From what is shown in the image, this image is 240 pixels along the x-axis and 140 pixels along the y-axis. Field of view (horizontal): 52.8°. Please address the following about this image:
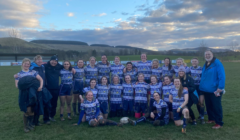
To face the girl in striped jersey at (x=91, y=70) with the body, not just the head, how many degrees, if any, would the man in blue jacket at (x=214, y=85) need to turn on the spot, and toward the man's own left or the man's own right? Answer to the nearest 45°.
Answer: approximately 45° to the man's own right

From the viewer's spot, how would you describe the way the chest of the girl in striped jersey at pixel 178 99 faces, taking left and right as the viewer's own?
facing the viewer

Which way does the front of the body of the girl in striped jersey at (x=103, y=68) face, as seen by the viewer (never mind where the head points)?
toward the camera

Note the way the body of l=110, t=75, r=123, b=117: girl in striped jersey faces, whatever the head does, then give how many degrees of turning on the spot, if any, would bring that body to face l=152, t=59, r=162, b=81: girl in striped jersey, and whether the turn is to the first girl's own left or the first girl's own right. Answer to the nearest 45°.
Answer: approximately 90° to the first girl's own left

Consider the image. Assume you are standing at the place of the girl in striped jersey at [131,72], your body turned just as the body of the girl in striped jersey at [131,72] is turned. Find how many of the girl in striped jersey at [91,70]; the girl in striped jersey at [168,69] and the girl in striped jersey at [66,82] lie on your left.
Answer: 1

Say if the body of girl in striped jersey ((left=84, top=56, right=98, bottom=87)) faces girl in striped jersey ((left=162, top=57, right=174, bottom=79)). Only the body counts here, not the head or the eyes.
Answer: no

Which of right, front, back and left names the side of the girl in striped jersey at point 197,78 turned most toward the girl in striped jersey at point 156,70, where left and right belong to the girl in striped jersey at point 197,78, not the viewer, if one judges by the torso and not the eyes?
right

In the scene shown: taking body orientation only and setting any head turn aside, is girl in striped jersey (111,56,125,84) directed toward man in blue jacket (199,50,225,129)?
no

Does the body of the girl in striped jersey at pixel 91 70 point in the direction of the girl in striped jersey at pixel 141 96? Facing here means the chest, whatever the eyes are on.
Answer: no

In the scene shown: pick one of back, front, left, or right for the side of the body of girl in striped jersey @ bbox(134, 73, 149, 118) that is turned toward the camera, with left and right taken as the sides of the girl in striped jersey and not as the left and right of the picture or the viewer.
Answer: front

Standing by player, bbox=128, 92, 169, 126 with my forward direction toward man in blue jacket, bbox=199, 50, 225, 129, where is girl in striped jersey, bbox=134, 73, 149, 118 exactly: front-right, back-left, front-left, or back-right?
back-left

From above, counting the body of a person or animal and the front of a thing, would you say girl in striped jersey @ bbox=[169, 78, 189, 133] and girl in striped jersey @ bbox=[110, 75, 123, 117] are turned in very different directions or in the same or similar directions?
same or similar directions

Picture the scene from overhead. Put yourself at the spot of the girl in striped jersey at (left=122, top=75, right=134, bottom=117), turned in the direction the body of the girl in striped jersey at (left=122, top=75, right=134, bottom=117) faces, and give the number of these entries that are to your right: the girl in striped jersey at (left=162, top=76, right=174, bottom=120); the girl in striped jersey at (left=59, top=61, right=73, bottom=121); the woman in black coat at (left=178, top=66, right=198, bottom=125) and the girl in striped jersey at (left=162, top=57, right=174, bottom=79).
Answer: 1

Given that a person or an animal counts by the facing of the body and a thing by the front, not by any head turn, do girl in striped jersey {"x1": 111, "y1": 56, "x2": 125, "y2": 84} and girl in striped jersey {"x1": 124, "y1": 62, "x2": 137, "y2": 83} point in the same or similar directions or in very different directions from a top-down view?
same or similar directions

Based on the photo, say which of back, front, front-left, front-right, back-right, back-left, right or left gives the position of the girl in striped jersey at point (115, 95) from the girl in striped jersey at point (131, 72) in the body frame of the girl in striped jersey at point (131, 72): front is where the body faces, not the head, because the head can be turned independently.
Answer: front-right

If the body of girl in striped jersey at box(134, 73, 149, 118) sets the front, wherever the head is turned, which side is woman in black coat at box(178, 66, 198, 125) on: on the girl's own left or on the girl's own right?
on the girl's own left

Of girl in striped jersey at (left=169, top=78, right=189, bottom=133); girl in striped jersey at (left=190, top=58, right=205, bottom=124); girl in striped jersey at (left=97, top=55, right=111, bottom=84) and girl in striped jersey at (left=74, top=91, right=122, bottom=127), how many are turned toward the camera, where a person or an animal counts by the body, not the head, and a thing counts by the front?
4

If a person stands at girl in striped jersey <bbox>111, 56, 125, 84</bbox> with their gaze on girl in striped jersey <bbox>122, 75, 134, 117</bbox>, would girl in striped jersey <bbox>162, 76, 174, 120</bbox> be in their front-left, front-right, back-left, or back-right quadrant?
front-left
